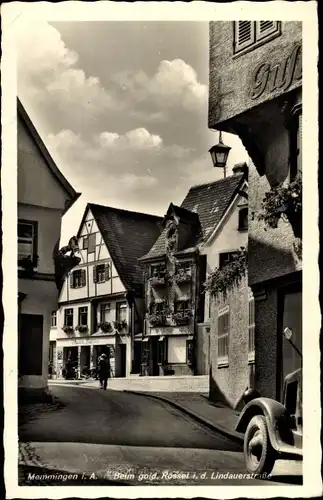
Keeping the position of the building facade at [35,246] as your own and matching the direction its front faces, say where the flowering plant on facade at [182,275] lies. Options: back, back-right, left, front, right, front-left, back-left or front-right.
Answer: left
